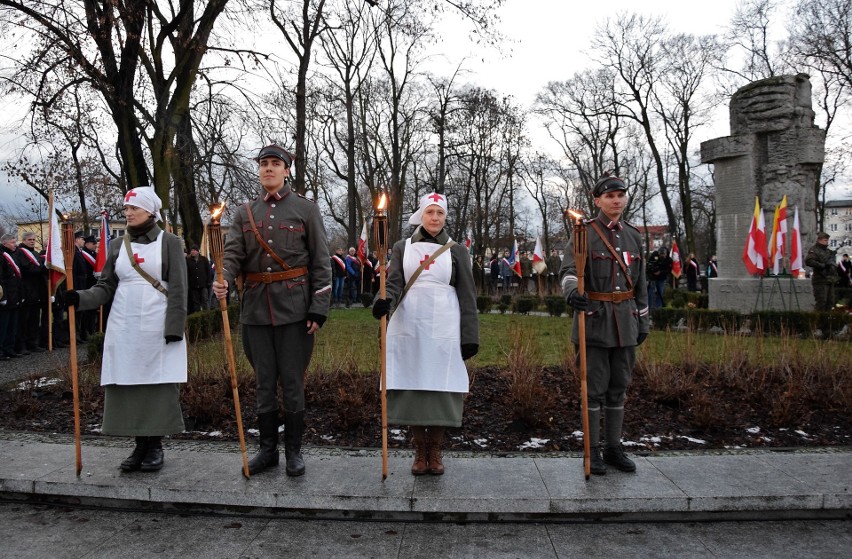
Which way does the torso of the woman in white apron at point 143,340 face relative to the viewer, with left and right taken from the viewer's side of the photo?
facing the viewer and to the left of the viewer

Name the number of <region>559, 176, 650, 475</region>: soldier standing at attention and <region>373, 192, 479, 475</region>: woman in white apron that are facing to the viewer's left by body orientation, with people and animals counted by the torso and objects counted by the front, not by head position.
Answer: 0

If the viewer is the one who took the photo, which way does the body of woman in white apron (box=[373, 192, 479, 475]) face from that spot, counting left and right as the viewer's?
facing the viewer

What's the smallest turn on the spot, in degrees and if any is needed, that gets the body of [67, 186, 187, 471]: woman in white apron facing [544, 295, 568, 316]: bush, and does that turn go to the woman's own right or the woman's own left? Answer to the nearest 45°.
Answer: approximately 180°

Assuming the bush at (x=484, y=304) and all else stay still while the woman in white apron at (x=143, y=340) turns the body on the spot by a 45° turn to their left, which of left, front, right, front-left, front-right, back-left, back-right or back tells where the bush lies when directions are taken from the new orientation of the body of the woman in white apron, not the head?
back-left

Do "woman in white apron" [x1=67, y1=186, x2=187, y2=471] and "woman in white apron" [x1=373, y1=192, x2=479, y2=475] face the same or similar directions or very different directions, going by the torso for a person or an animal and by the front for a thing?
same or similar directions

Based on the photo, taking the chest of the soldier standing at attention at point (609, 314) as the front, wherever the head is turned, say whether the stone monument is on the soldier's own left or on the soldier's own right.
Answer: on the soldier's own left

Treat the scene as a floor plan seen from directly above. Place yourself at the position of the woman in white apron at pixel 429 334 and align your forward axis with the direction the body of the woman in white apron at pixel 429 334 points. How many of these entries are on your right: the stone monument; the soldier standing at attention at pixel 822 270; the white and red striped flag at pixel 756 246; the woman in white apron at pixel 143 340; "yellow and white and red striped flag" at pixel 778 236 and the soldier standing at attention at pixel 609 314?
1

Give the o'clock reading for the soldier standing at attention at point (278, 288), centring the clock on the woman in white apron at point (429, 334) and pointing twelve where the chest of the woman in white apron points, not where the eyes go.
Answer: The soldier standing at attention is roughly at 3 o'clock from the woman in white apron.

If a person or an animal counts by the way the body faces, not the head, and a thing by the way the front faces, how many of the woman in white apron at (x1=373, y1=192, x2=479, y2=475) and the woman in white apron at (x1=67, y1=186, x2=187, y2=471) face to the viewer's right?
0

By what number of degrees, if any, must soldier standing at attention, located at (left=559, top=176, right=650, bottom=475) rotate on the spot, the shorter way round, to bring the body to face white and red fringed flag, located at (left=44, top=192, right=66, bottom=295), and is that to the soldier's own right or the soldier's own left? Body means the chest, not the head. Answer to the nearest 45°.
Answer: approximately 135° to the soldier's own right
